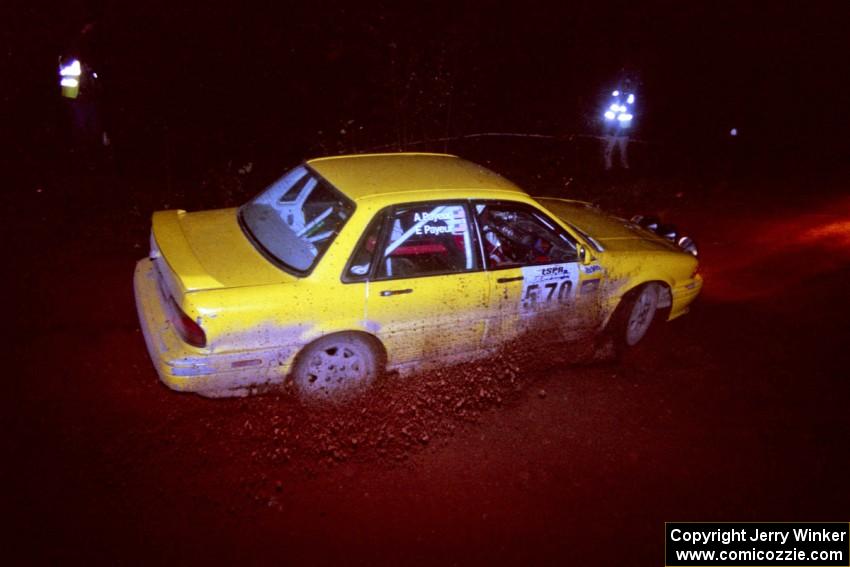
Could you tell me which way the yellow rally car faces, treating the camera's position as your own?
facing away from the viewer and to the right of the viewer

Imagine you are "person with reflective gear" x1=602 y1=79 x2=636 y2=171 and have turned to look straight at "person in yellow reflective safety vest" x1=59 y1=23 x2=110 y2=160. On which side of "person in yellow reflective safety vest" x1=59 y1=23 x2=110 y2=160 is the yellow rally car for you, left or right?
left
